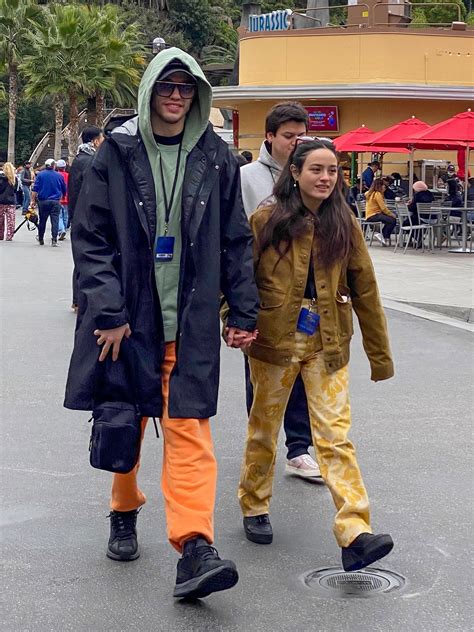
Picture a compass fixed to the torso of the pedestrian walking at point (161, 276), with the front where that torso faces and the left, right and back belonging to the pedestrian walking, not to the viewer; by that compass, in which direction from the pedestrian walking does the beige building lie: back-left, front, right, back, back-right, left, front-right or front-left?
back

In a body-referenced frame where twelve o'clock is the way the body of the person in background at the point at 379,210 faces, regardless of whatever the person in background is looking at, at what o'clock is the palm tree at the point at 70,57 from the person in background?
The palm tree is roughly at 8 o'clock from the person in background.

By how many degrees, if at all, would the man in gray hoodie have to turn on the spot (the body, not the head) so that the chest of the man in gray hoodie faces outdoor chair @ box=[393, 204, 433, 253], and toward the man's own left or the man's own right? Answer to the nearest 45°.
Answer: approximately 135° to the man's own left

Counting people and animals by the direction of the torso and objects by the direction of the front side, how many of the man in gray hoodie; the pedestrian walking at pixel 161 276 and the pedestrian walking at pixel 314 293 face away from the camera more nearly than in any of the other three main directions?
0

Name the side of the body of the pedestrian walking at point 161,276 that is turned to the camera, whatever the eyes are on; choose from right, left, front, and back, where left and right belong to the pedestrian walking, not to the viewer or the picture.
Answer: front

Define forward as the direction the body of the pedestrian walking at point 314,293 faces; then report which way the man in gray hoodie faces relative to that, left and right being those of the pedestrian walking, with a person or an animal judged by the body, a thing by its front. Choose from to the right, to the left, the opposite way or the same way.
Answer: the same way

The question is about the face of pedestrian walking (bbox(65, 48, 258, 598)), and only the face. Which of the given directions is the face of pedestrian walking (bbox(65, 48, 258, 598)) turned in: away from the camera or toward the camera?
toward the camera

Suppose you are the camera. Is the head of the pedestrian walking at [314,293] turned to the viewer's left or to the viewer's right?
to the viewer's right

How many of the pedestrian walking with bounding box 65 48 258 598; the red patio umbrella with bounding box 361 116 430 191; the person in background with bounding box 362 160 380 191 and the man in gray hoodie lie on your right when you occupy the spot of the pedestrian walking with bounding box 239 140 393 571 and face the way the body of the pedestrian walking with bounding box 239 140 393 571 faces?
1

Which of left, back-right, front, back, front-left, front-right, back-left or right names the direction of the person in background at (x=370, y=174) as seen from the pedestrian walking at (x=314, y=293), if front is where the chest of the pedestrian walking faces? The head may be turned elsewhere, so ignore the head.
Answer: back-left

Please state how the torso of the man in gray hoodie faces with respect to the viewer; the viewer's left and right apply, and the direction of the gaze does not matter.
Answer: facing the viewer and to the right of the viewer

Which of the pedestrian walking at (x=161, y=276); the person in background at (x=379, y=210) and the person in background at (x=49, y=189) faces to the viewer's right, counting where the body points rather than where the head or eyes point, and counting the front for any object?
the person in background at (x=379, y=210)

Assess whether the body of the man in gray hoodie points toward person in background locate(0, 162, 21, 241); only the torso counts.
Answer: no
